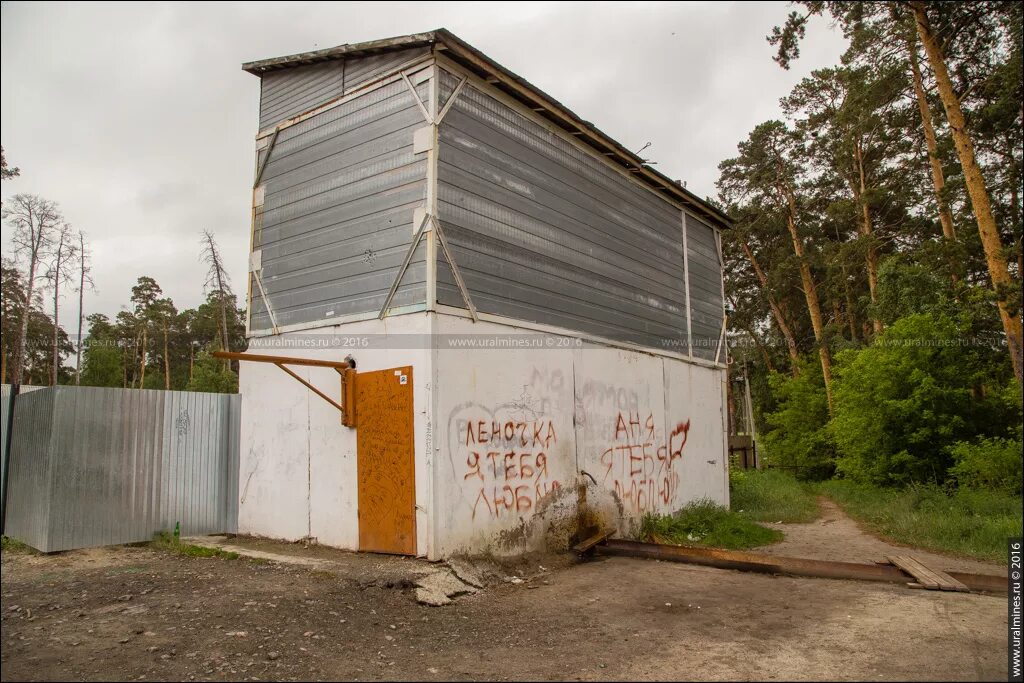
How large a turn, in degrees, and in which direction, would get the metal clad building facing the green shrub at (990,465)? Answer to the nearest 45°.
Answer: approximately 135° to its left

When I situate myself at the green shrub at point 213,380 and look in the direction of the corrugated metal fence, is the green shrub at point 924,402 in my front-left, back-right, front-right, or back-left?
front-left

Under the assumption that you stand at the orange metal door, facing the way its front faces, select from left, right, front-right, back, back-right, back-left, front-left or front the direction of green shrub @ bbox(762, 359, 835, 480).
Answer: back

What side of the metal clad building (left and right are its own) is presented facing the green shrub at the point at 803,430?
back

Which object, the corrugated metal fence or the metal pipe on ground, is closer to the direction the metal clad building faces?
the corrugated metal fence

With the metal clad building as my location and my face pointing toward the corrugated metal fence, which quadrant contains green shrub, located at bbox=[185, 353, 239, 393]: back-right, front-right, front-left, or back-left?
front-right

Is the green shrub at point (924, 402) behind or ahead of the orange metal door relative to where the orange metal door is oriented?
behind

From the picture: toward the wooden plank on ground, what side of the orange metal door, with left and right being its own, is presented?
left

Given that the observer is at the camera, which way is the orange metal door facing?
facing the viewer and to the left of the viewer

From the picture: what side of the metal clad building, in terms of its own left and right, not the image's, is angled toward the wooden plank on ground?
left

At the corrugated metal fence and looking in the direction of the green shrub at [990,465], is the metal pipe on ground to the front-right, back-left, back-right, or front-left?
front-right

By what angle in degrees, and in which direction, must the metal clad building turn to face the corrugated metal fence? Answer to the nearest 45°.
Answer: approximately 45° to its right
